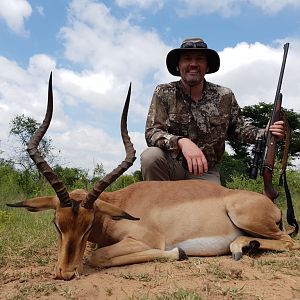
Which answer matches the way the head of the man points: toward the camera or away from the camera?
toward the camera

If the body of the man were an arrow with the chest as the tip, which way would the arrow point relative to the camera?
toward the camera

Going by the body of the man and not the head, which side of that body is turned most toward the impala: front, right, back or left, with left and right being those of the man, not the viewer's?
front
